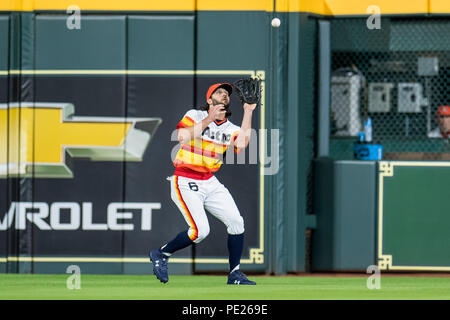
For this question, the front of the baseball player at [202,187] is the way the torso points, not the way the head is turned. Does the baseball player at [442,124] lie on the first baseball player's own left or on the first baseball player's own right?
on the first baseball player's own left

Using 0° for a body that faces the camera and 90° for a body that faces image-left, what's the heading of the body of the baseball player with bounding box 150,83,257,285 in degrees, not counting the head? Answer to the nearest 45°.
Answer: approximately 315°
